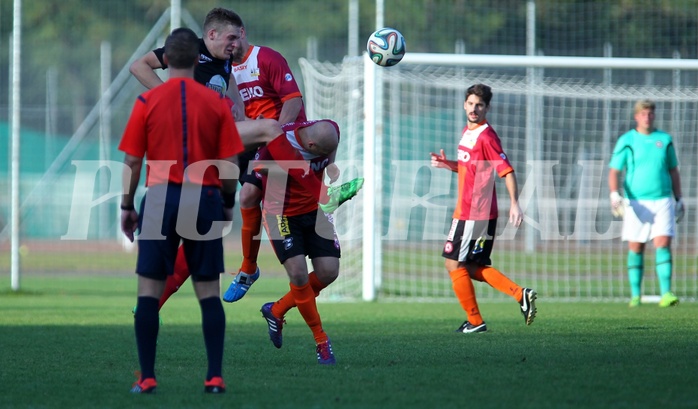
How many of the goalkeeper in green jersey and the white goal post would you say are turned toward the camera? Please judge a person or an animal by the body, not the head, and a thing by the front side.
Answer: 2

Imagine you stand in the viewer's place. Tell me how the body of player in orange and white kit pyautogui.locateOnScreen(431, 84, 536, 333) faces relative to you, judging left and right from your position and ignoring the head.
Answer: facing the viewer and to the left of the viewer

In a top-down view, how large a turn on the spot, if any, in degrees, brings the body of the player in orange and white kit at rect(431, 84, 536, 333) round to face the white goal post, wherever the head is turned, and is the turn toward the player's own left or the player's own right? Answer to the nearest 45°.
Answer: approximately 135° to the player's own right

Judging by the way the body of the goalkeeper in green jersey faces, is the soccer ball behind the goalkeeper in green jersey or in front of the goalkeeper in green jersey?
in front

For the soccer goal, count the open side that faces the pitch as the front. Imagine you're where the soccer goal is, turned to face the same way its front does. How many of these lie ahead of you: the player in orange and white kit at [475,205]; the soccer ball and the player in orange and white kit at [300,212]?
3

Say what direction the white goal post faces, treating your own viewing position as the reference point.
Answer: facing the viewer

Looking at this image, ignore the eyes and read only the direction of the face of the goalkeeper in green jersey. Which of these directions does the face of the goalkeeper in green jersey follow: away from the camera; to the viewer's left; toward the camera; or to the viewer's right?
toward the camera

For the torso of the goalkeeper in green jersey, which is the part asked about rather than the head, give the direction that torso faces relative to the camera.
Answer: toward the camera

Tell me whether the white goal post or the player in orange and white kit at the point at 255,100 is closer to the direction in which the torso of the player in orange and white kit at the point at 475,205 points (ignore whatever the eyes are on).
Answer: the player in orange and white kit

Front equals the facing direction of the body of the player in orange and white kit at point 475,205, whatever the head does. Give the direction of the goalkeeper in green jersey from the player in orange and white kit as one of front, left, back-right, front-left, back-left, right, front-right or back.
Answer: back

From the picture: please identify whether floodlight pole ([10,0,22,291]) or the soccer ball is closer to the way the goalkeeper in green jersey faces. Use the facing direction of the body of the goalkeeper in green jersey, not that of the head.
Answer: the soccer ball

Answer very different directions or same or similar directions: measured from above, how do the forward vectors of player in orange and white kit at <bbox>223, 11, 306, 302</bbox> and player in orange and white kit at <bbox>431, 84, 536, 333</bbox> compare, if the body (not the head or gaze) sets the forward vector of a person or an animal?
same or similar directions

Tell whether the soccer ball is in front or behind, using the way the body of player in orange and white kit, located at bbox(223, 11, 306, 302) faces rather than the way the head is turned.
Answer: behind
